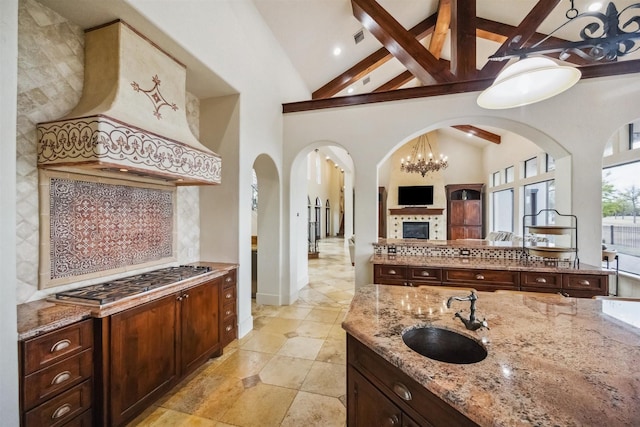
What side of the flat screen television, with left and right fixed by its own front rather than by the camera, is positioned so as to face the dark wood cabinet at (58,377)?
front

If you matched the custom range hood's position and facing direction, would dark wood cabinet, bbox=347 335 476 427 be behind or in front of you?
in front

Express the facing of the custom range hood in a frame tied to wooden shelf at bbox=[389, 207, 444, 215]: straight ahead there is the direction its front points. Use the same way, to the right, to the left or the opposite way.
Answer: to the left

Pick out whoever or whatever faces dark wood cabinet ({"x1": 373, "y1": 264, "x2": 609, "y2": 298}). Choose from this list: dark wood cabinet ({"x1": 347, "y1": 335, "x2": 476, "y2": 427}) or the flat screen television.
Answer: the flat screen television

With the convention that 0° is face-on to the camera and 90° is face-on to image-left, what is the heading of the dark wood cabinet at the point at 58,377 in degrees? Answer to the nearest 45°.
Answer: approximately 315°

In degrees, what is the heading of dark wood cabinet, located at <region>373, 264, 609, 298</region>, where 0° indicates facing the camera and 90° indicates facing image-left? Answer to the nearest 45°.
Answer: approximately 0°

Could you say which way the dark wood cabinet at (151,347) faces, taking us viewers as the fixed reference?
facing the viewer and to the right of the viewer

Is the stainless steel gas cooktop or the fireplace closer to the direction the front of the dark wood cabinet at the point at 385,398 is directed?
the stainless steel gas cooktop

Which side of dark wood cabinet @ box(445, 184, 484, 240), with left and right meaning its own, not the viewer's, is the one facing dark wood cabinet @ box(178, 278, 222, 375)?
front

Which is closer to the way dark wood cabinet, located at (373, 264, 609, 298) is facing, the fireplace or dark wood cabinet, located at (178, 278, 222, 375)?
the dark wood cabinet
